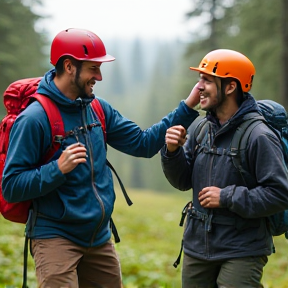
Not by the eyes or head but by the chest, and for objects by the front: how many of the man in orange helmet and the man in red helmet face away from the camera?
0

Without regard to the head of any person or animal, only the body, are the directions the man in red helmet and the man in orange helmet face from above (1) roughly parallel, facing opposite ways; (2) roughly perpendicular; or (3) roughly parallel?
roughly perpendicular

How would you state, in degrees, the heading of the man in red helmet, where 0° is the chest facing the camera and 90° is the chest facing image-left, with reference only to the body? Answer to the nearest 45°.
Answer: approximately 315°

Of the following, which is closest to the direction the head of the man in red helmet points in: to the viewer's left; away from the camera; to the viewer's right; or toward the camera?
to the viewer's right

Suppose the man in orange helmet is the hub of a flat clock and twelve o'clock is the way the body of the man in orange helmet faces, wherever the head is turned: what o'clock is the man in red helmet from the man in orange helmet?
The man in red helmet is roughly at 1 o'clock from the man in orange helmet.

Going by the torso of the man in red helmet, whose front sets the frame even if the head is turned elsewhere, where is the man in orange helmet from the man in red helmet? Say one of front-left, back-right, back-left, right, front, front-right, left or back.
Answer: front-left
